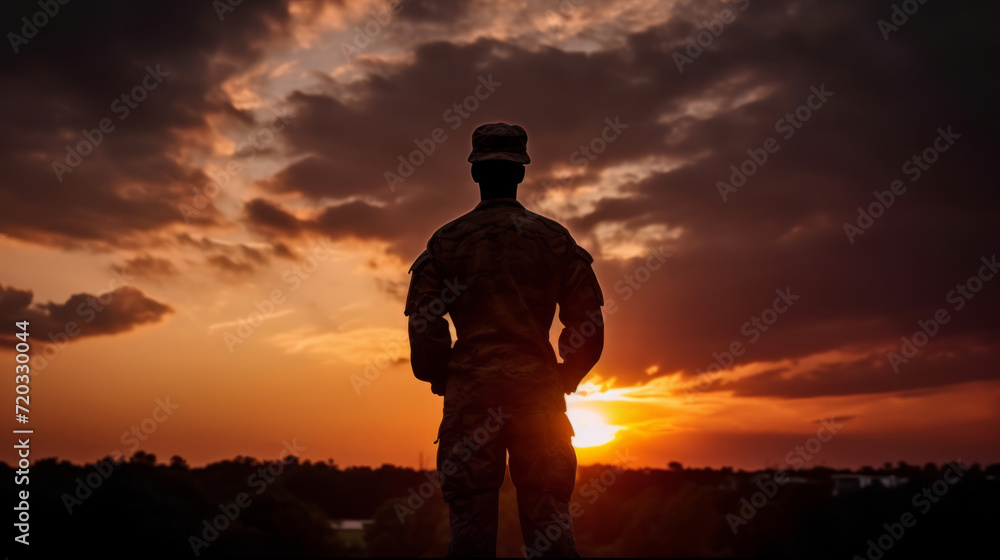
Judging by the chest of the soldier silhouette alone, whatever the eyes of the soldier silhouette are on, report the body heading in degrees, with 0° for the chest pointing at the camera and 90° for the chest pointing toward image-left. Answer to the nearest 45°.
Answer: approximately 180°
